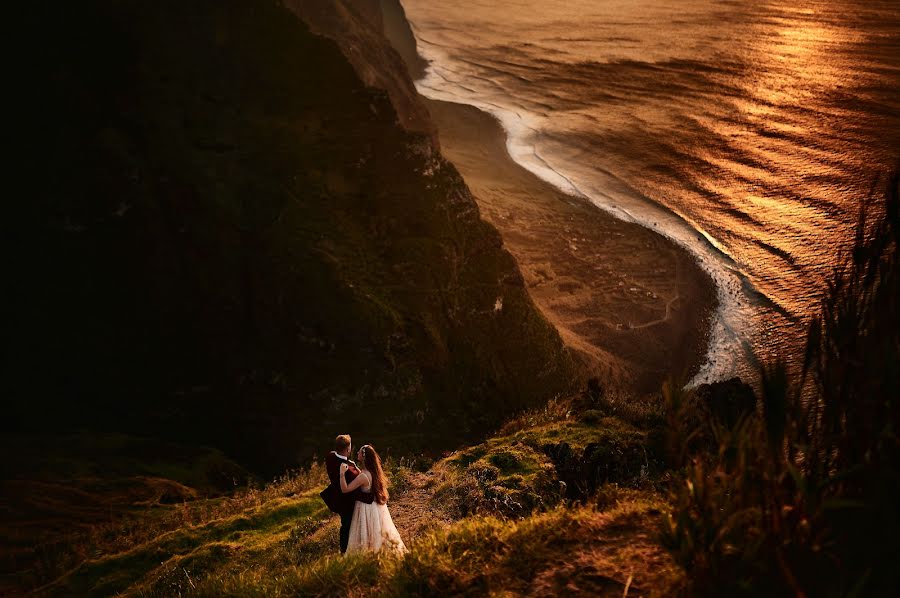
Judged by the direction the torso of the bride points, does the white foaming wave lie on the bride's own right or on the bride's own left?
on the bride's own right

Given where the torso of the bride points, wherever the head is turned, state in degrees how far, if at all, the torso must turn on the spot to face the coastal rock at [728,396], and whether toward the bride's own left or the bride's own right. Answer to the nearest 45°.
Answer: approximately 135° to the bride's own right

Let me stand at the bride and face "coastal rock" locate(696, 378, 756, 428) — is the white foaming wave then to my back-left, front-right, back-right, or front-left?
front-left

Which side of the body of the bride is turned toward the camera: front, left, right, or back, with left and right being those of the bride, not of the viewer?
left
